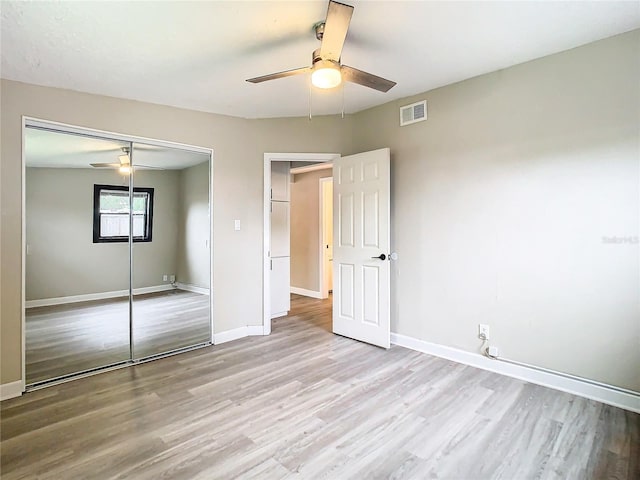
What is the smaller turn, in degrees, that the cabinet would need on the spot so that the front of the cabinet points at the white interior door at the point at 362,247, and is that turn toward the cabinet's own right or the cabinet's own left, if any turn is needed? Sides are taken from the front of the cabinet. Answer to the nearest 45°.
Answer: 0° — it already faces it

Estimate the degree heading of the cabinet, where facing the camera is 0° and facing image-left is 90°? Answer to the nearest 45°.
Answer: approximately 315°

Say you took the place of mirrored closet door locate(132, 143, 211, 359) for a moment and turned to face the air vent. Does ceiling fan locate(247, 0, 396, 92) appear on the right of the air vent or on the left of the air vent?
right
